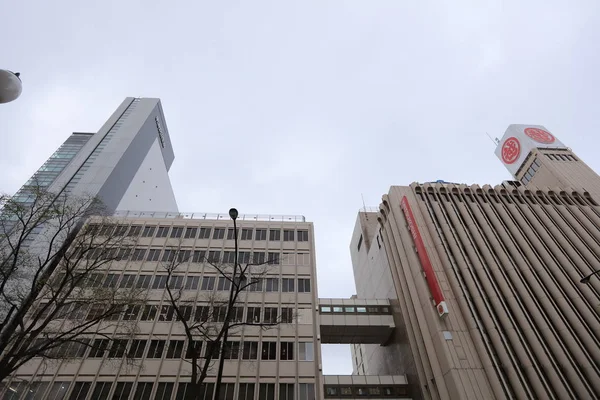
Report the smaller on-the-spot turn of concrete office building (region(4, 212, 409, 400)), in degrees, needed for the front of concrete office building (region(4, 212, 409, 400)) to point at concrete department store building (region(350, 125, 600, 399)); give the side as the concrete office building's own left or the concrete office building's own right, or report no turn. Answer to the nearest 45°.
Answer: approximately 90° to the concrete office building's own left

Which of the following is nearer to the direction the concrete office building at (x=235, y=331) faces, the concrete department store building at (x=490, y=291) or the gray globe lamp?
the gray globe lamp

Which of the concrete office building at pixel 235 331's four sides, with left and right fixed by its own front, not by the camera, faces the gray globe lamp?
front

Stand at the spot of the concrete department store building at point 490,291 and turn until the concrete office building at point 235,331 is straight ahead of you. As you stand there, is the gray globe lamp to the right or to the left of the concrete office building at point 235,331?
left

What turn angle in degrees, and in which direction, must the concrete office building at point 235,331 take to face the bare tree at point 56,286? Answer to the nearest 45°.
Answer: approximately 45° to its right

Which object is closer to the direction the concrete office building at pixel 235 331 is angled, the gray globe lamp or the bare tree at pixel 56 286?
the gray globe lamp

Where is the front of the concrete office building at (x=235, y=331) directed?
toward the camera
